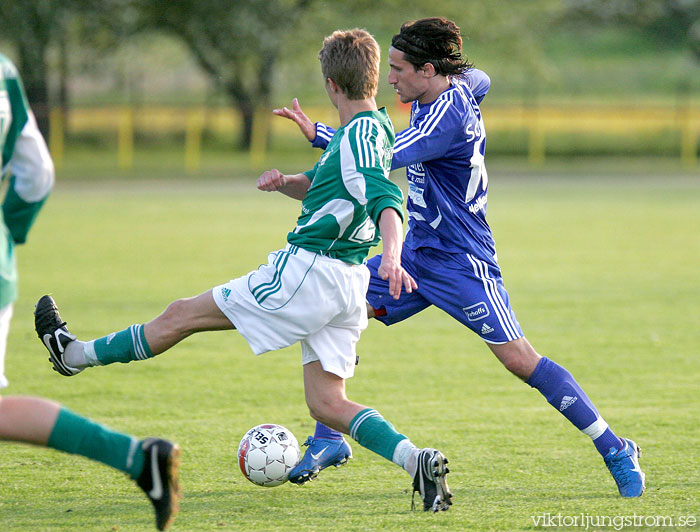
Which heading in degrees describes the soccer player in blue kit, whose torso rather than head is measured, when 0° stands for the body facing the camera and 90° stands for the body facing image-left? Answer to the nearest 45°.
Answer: approximately 90°

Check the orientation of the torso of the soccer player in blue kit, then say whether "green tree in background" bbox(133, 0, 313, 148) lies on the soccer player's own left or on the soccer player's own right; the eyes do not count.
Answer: on the soccer player's own right

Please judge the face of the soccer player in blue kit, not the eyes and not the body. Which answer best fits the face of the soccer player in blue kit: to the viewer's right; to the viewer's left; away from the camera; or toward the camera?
to the viewer's left

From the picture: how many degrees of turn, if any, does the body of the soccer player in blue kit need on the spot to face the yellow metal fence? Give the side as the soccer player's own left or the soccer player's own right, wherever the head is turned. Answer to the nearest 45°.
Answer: approximately 90° to the soccer player's own right
